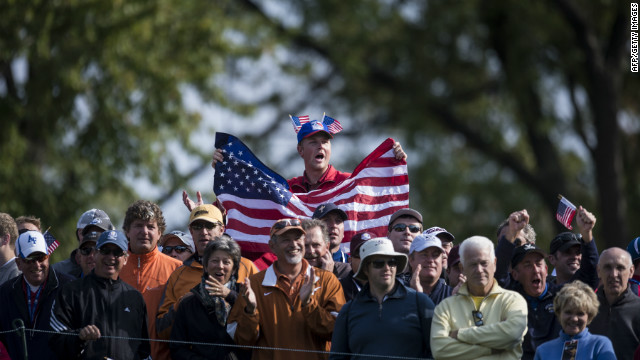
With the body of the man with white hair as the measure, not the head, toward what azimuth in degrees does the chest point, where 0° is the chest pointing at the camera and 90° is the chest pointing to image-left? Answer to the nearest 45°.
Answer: approximately 0°

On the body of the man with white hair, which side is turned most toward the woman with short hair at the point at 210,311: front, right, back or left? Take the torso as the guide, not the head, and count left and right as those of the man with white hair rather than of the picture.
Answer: right

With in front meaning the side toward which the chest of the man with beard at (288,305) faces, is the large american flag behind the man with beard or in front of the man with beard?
behind

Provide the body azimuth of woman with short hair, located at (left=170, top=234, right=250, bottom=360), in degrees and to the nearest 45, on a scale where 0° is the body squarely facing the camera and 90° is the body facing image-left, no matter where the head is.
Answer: approximately 315°

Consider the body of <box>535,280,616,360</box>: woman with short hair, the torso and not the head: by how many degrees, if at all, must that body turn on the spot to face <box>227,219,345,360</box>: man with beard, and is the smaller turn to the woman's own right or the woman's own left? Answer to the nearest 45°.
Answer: approximately 90° to the woman's own right

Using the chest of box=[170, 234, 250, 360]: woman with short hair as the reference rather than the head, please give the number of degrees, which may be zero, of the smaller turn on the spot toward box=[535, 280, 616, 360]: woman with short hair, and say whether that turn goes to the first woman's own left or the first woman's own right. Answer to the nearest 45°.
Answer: approximately 45° to the first woman's own left

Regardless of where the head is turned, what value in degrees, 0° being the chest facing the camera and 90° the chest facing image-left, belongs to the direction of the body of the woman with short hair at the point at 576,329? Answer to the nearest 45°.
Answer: approximately 0°

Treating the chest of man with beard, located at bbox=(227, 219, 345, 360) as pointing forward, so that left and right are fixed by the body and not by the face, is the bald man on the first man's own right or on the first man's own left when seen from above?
on the first man's own left

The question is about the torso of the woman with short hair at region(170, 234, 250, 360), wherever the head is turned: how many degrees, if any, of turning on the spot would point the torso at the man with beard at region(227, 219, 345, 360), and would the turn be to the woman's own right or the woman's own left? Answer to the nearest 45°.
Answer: approximately 45° to the woman's own left
